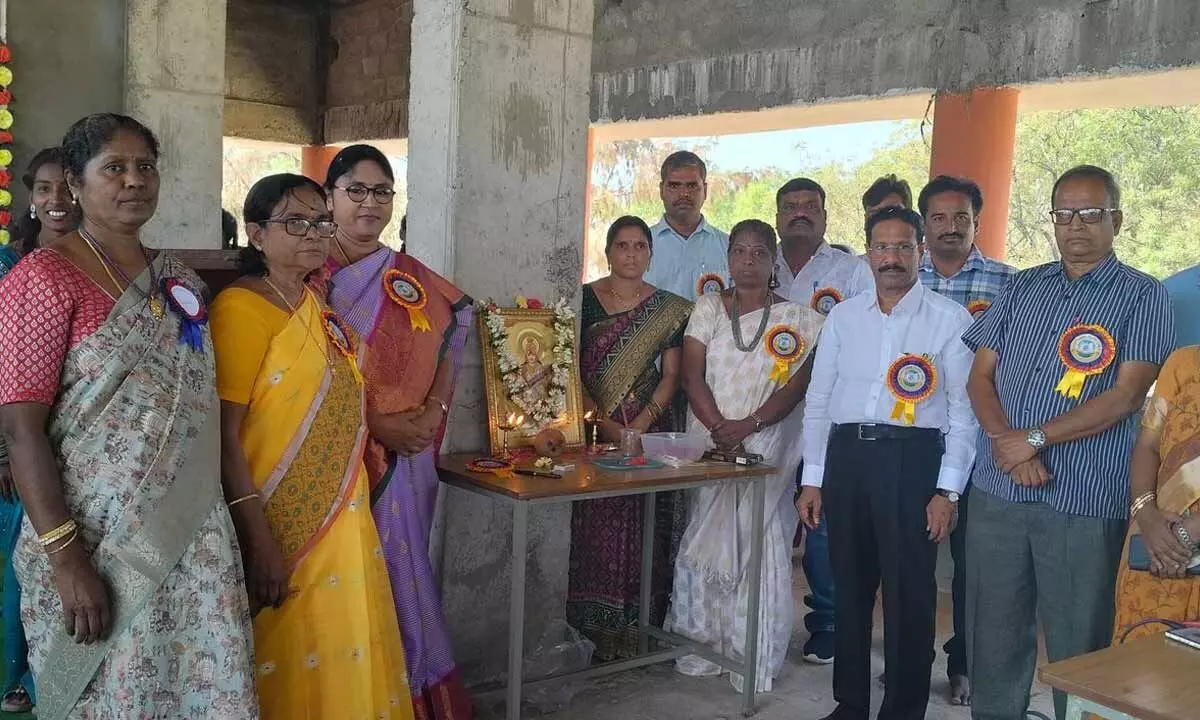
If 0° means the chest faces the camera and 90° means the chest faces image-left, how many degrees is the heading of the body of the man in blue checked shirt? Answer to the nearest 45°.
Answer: approximately 0°

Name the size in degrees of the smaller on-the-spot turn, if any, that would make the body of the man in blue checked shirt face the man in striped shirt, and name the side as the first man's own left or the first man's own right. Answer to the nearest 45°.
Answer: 0° — they already face them

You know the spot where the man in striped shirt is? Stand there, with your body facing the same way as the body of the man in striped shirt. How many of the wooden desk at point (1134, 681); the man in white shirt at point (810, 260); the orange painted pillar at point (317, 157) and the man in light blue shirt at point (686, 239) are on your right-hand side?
3
